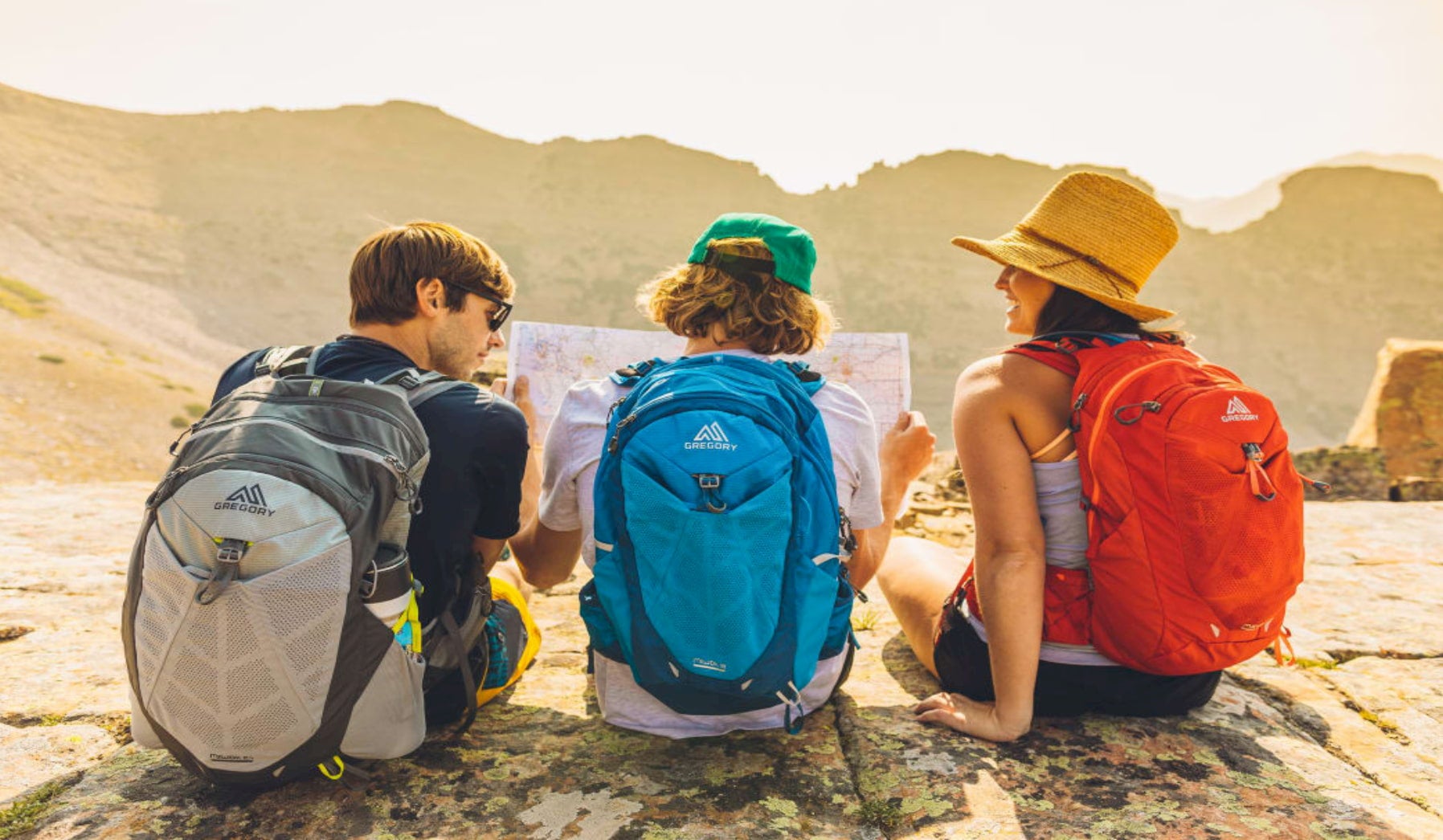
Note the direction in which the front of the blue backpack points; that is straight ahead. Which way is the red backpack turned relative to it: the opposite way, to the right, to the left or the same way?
the same way

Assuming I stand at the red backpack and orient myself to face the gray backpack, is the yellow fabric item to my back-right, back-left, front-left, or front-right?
front-right

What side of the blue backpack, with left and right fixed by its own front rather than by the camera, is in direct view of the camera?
front

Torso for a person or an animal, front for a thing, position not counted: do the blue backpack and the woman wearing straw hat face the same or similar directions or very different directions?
very different directions

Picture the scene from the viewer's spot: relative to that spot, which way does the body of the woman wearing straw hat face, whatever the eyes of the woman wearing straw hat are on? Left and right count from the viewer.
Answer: facing away from the viewer and to the left of the viewer

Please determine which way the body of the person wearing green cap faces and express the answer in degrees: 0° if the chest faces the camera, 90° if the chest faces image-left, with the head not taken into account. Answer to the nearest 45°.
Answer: approximately 180°

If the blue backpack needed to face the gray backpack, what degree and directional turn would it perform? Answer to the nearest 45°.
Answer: approximately 90° to its right

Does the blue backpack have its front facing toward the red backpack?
no

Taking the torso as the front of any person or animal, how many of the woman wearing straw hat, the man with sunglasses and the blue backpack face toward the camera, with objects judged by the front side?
1

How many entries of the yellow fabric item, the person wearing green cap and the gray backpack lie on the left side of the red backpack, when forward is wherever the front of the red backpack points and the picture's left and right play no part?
0

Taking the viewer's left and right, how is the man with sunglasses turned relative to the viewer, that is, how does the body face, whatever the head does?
facing away from the viewer and to the right of the viewer

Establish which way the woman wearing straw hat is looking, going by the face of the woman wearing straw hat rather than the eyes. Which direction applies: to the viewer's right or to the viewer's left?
to the viewer's left

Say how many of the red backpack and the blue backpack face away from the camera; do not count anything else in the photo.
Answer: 0

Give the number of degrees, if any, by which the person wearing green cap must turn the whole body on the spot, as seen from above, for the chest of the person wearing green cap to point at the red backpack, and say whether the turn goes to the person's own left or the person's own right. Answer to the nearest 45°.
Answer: approximately 90° to the person's own right

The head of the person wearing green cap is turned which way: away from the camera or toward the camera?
away from the camera

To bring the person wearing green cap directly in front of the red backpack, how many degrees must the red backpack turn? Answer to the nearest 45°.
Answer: approximately 135° to its right

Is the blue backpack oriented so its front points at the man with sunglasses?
no

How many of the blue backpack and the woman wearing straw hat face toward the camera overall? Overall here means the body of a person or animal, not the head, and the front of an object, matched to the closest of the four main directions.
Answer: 1

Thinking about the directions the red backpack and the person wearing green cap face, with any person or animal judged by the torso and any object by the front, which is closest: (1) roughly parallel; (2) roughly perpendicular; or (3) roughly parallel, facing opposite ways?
roughly parallel, facing opposite ways

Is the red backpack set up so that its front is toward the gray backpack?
no

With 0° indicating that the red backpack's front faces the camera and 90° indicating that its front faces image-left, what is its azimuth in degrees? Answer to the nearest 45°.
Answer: approximately 315°
